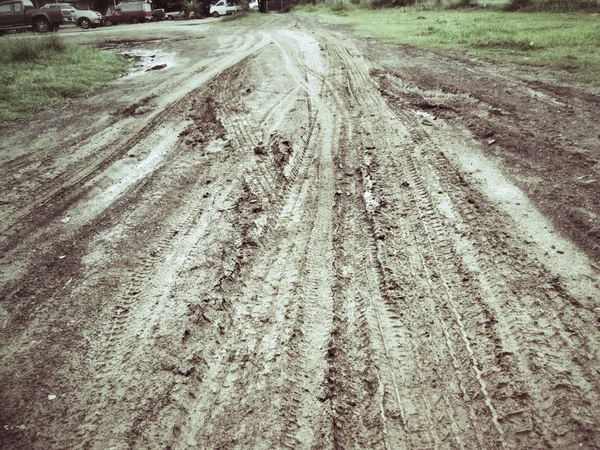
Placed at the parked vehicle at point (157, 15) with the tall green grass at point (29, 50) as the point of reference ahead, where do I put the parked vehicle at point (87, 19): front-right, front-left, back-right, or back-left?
front-right

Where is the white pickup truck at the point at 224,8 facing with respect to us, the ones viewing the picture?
facing the viewer and to the left of the viewer

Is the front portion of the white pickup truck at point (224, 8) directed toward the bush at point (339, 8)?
no

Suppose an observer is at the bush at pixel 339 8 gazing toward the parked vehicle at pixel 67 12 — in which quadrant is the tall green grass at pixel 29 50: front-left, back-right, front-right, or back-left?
front-left

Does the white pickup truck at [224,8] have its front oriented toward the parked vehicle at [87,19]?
yes

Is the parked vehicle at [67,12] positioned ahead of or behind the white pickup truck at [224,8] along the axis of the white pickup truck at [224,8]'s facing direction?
ahead

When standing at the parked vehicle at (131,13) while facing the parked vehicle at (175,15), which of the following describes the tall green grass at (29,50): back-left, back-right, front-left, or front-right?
back-right

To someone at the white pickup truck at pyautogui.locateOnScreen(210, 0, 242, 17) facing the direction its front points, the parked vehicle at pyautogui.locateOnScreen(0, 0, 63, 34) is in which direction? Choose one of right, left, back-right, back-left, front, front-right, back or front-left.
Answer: front
